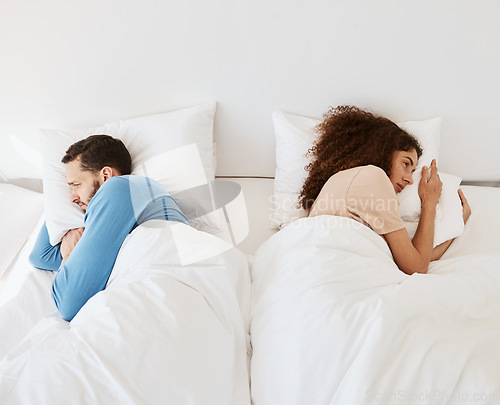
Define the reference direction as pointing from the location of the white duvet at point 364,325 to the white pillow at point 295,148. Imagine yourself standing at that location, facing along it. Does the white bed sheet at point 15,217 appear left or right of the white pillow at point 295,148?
left

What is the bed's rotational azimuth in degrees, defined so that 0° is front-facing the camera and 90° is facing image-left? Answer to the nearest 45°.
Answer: approximately 0°
